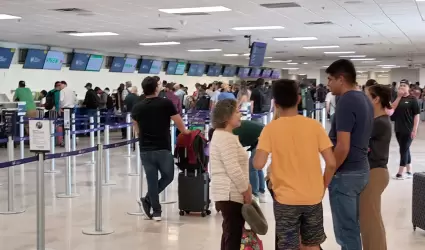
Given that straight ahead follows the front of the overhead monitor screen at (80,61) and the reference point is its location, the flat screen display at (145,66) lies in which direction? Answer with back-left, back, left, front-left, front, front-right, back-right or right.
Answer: left

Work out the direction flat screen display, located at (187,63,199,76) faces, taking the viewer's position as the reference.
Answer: facing the viewer and to the right of the viewer

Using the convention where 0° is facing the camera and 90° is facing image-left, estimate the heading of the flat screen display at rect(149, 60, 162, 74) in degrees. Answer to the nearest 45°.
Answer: approximately 315°

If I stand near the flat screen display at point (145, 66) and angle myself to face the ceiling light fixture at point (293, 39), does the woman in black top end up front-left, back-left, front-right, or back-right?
front-right

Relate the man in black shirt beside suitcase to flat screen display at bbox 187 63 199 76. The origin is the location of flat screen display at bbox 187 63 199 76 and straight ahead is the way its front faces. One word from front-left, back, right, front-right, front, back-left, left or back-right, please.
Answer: front-right

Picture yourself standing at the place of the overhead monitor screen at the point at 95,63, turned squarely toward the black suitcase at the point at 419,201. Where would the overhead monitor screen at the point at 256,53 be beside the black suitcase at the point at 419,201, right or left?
left

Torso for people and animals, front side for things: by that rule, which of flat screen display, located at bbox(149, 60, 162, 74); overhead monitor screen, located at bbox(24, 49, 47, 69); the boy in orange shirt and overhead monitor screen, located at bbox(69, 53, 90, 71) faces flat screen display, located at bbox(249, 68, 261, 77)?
the boy in orange shirt

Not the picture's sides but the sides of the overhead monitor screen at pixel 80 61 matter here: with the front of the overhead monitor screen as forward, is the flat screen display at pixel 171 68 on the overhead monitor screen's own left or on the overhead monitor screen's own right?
on the overhead monitor screen's own left

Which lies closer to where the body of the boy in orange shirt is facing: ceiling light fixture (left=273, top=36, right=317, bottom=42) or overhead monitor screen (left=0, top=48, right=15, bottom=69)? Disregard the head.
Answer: the ceiling light fixture

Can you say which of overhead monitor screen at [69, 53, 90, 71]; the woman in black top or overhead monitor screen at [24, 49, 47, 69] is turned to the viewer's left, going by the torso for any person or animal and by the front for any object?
the woman in black top

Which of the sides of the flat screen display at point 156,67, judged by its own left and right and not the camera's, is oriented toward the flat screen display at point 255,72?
left

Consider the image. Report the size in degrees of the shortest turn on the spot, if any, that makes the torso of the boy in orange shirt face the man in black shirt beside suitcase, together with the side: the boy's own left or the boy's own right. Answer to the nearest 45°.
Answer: approximately 45° to the boy's own left

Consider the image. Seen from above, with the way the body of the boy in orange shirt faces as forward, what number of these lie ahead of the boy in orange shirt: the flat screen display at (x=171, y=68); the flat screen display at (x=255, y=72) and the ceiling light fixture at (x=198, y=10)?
3

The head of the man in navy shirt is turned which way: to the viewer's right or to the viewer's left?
to the viewer's left

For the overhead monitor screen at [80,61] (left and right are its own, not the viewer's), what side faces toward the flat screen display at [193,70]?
left

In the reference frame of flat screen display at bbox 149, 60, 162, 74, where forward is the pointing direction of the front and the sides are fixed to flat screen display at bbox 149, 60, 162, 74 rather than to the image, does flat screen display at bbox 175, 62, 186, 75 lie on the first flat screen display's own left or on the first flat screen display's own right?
on the first flat screen display's own left

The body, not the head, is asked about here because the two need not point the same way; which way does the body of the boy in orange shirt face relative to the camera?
away from the camera

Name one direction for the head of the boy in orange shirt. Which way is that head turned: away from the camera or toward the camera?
away from the camera

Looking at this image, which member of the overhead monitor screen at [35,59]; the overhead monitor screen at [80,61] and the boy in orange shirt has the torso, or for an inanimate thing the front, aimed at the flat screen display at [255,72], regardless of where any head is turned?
the boy in orange shirt
